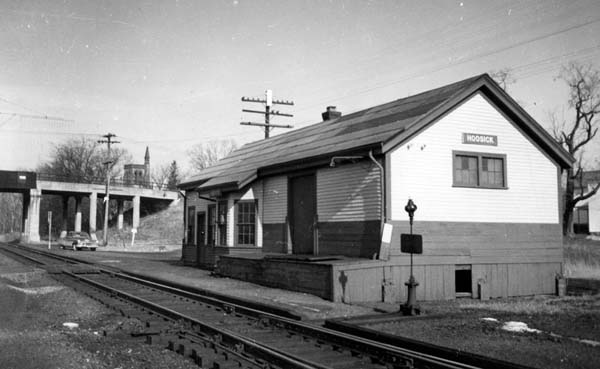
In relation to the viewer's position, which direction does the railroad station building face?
facing the viewer and to the left of the viewer

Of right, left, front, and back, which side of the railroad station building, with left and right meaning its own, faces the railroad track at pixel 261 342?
front
